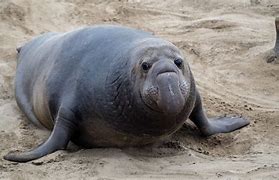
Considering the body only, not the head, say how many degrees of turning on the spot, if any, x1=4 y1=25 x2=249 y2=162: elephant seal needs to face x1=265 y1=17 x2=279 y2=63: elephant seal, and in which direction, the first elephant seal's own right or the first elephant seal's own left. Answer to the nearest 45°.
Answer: approximately 90° to the first elephant seal's own left

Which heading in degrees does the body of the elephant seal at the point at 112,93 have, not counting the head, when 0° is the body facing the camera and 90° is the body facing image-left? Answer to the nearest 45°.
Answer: approximately 315°
